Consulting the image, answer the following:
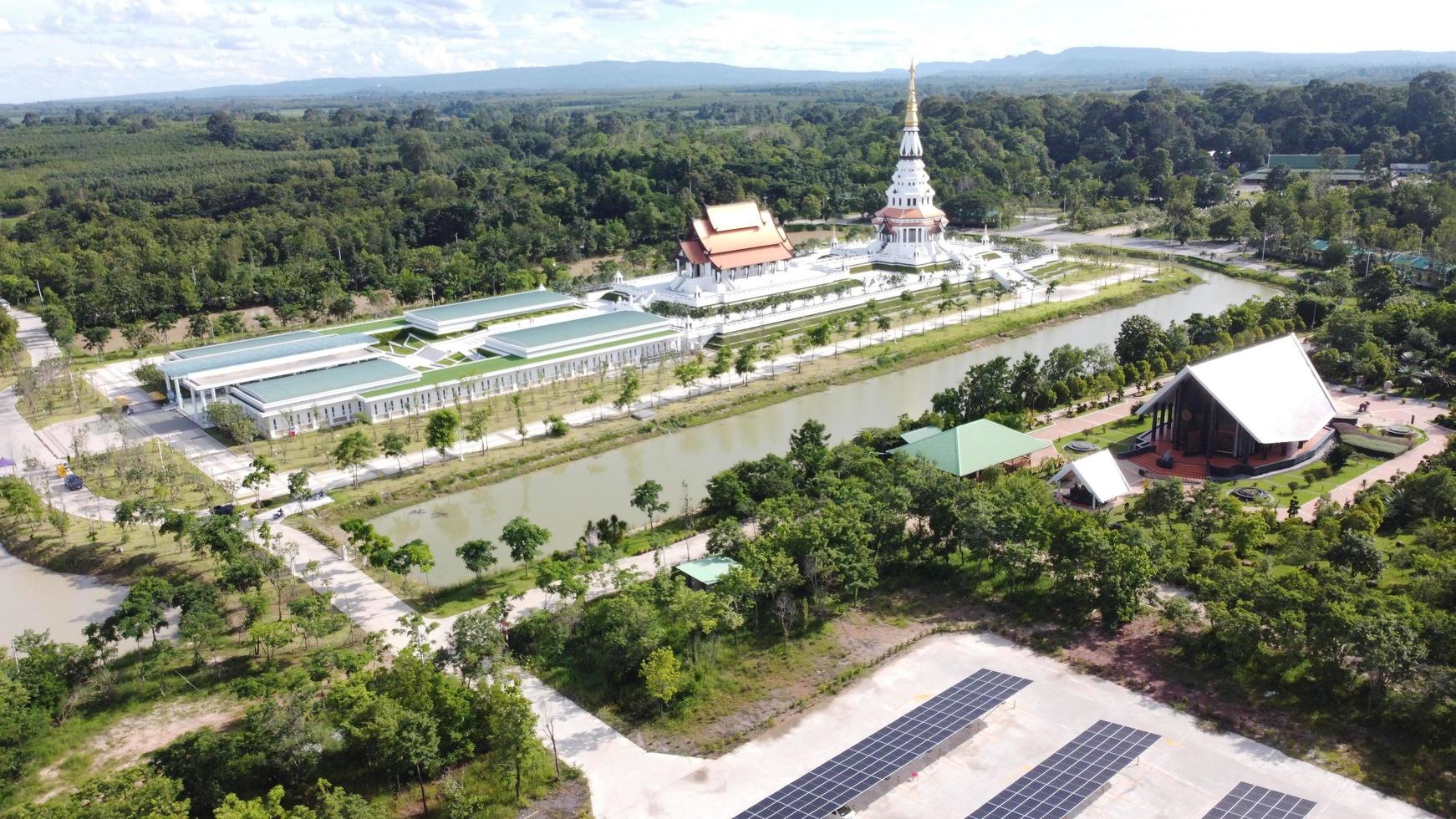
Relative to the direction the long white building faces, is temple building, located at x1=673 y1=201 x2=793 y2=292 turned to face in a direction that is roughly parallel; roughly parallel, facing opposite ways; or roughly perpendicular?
roughly parallel

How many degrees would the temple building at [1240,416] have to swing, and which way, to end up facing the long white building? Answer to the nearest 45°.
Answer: approximately 45° to its right

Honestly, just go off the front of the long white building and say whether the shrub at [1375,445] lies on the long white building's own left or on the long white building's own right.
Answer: on the long white building's own left

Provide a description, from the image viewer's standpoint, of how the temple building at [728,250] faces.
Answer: facing the viewer and to the left of the viewer

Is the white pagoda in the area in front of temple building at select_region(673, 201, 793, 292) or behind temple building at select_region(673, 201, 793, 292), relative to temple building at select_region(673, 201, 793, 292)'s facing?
behind

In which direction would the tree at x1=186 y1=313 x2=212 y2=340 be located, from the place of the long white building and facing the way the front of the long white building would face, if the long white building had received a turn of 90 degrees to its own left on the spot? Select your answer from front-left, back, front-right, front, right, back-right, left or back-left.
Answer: back

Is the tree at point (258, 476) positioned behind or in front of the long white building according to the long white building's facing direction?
in front

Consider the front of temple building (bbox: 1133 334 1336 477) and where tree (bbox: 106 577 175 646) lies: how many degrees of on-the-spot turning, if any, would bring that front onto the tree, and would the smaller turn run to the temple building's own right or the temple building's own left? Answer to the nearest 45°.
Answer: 0° — it already faces it

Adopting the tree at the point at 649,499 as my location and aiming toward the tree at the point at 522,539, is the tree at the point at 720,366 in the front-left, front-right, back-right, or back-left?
back-right

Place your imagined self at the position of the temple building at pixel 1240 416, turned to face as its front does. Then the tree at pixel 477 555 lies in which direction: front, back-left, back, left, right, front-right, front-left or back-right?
front

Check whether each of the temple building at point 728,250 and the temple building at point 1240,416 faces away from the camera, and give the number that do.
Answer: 0

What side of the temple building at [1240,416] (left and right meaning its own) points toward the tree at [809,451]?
front

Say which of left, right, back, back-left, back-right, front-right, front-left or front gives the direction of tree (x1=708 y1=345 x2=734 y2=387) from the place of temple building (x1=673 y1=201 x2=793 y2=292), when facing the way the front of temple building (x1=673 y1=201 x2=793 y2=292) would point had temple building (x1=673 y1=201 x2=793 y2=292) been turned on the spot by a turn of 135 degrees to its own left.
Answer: right
